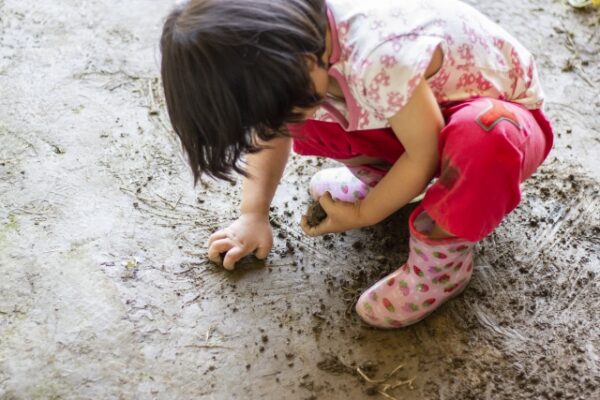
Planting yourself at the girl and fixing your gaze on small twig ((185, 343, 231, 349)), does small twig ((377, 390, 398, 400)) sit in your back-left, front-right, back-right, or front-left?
front-left

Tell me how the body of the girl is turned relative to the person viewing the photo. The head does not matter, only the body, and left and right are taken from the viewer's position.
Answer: facing the viewer and to the left of the viewer
